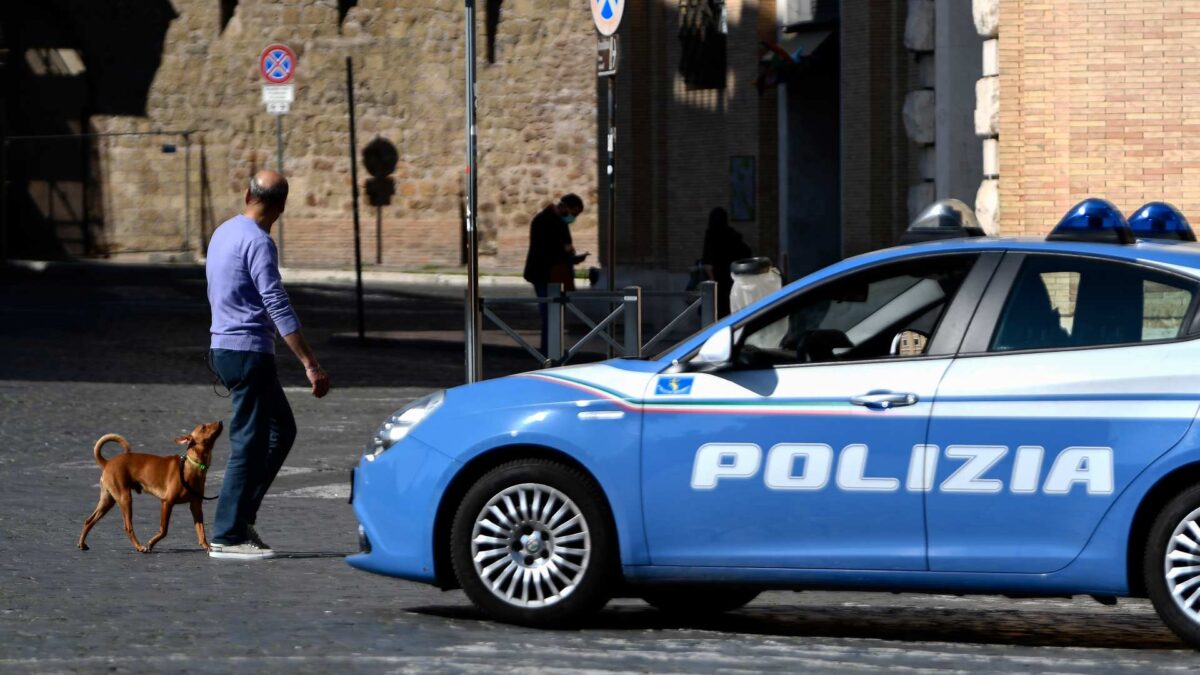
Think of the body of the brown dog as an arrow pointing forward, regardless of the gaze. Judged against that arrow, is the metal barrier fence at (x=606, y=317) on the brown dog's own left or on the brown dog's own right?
on the brown dog's own left

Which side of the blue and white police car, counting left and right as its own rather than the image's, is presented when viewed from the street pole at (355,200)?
right

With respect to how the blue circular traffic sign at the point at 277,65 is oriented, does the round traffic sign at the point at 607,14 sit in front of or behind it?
in front

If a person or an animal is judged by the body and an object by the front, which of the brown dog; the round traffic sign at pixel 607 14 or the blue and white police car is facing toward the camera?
the round traffic sign

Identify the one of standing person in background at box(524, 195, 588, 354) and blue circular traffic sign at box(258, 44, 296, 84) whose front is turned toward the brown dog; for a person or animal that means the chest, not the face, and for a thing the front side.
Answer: the blue circular traffic sign

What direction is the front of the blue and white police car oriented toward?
to the viewer's left

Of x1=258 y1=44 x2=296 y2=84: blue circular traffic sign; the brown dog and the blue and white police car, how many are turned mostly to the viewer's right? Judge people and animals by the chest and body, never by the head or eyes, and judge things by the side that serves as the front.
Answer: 1

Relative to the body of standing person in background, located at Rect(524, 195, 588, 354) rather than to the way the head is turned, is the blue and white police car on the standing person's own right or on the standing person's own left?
on the standing person's own right

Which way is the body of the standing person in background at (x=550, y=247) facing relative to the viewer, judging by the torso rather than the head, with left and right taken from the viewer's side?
facing to the right of the viewer

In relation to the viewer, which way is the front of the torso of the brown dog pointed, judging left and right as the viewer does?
facing to the right of the viewer

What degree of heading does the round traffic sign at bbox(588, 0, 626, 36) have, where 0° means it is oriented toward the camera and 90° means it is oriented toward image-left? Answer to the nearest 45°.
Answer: approximately 0°

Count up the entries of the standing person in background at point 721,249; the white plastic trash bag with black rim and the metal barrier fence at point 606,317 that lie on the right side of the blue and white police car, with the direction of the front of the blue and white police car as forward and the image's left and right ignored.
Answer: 3

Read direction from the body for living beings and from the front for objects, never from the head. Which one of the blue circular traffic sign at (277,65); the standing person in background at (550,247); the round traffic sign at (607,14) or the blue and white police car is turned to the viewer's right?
the standing person in background

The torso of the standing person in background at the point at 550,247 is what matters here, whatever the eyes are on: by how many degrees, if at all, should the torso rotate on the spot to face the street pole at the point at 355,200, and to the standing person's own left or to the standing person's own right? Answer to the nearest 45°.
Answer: approximately 180°
